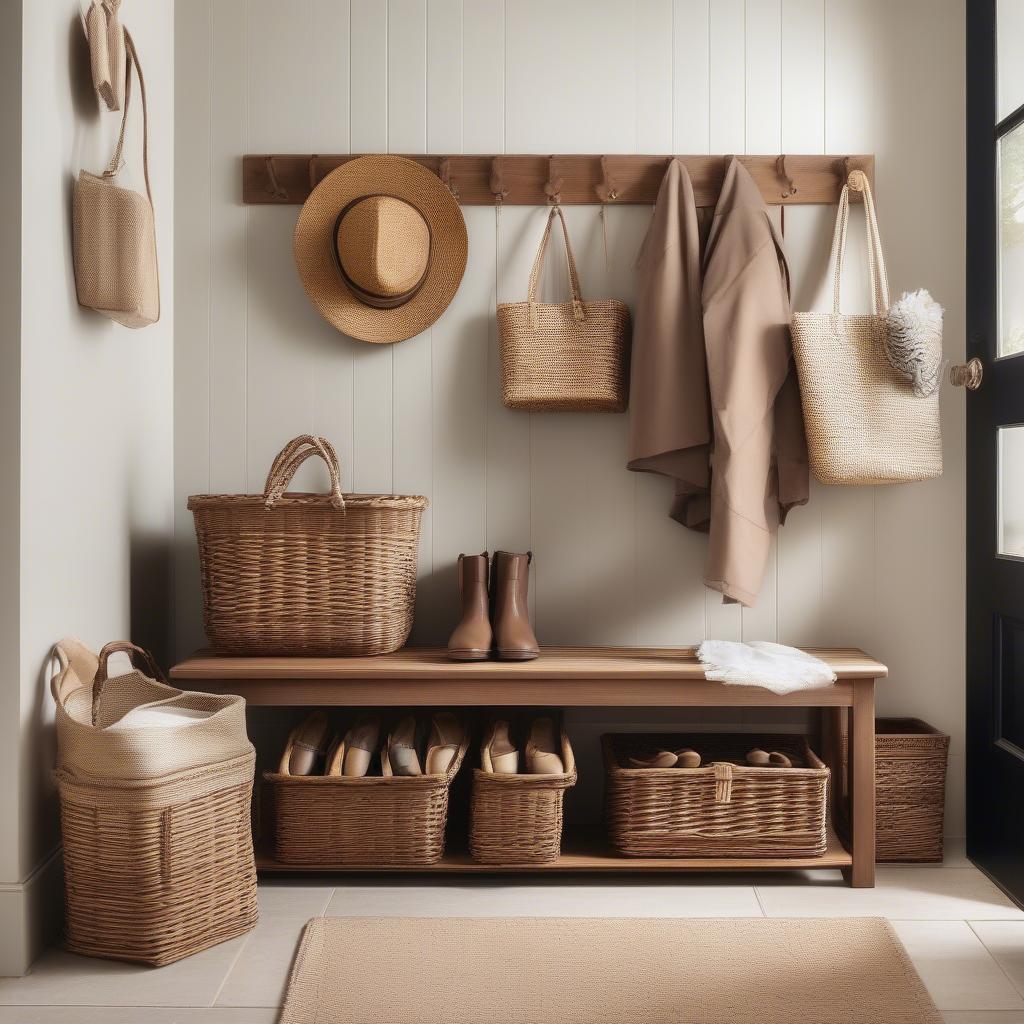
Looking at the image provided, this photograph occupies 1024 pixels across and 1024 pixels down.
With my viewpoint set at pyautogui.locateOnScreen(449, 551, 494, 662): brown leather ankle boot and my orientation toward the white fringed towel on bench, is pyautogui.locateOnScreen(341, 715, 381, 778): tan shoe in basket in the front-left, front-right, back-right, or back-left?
back-right

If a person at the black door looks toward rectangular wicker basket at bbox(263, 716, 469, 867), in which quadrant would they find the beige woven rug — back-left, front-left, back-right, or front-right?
front-left

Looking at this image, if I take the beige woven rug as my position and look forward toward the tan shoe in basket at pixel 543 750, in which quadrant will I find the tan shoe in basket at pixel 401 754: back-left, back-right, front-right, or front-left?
front-left

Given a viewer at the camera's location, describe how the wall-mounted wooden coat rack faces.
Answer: facing the viewer

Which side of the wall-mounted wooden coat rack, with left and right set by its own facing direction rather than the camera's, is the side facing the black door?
left

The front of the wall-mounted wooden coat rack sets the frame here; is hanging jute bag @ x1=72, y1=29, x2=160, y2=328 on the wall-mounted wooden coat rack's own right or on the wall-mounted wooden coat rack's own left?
on the wall-mounted wooden coat rack's own right
